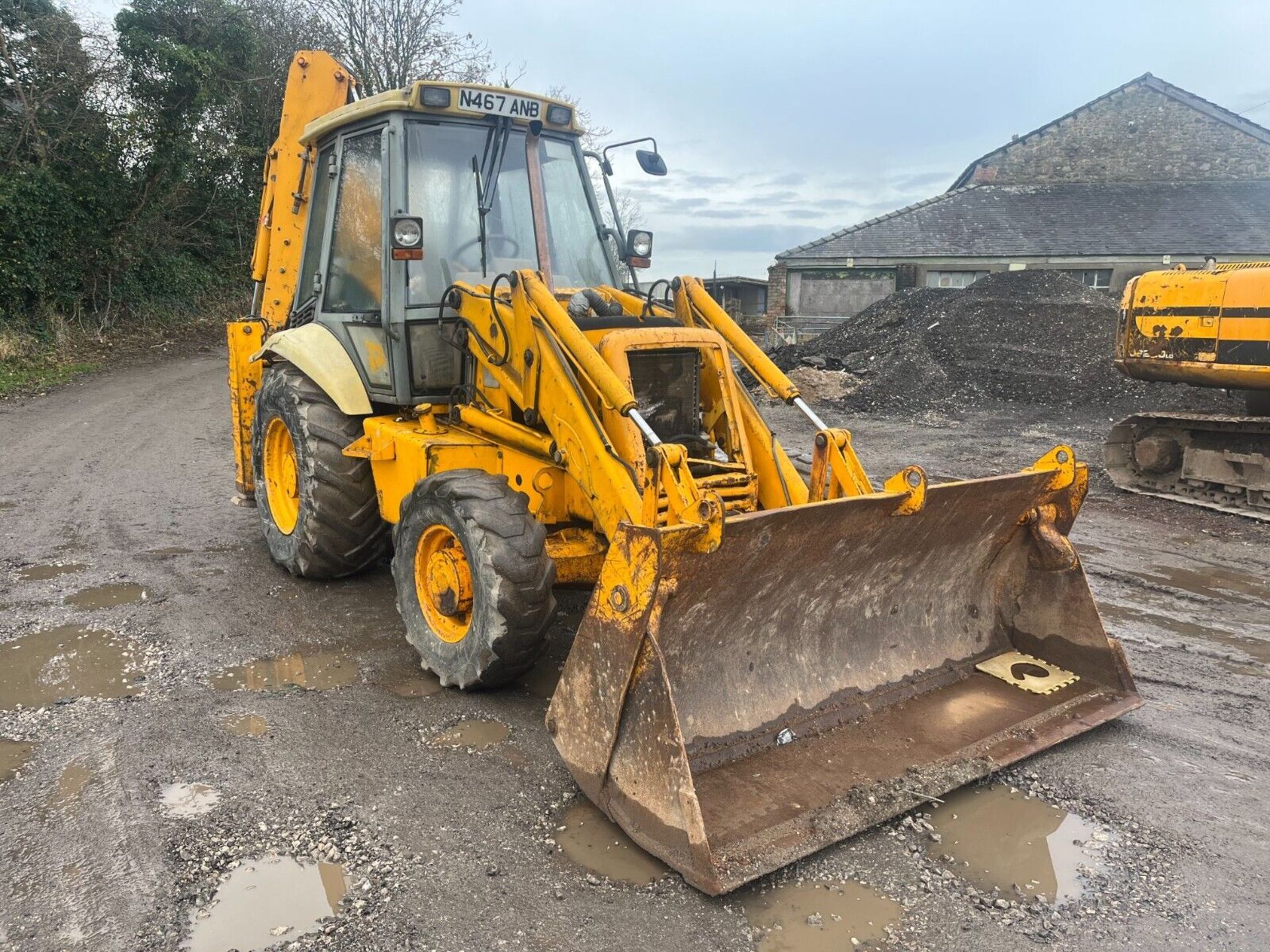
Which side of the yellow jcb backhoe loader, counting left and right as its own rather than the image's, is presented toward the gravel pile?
left

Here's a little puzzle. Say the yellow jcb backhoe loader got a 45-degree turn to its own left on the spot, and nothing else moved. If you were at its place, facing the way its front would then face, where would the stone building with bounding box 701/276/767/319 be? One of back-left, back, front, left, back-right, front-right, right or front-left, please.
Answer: left

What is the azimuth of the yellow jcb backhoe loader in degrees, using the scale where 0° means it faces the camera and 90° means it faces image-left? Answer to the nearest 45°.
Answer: approximately 315°
